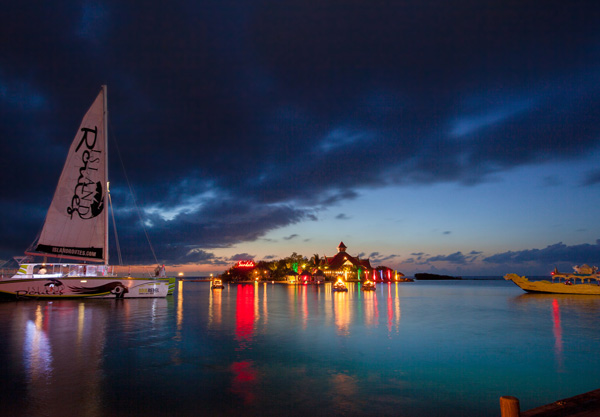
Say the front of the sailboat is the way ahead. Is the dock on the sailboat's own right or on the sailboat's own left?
on the sailboat's own right

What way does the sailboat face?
to the viewer's right
